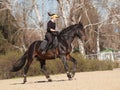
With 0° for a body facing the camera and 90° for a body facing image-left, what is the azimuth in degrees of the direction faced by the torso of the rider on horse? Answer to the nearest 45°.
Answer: approximately 270°
